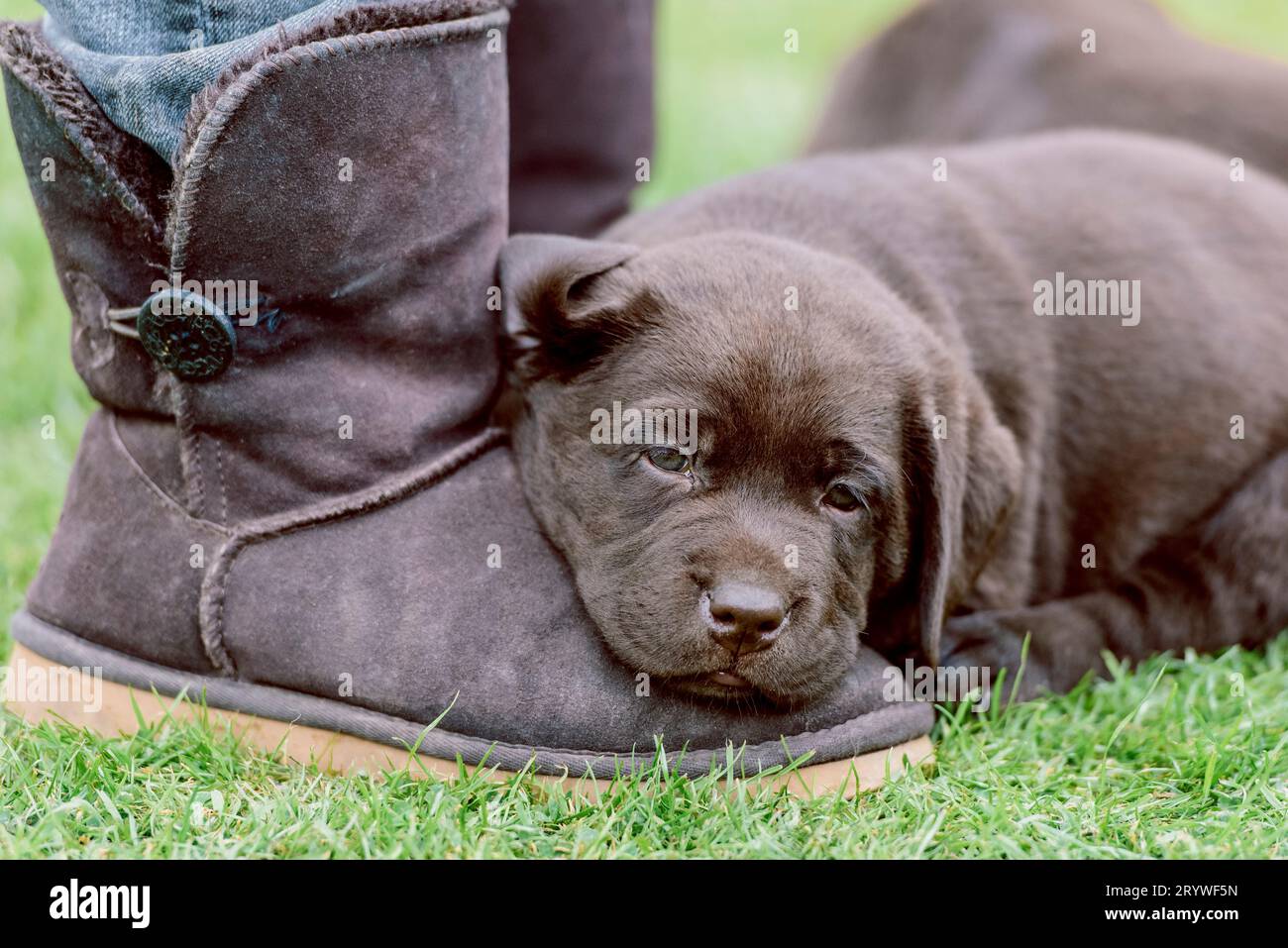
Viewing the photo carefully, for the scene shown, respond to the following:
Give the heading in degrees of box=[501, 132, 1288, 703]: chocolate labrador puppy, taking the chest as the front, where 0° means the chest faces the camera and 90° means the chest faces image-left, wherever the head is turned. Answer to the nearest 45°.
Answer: approximately 45°
